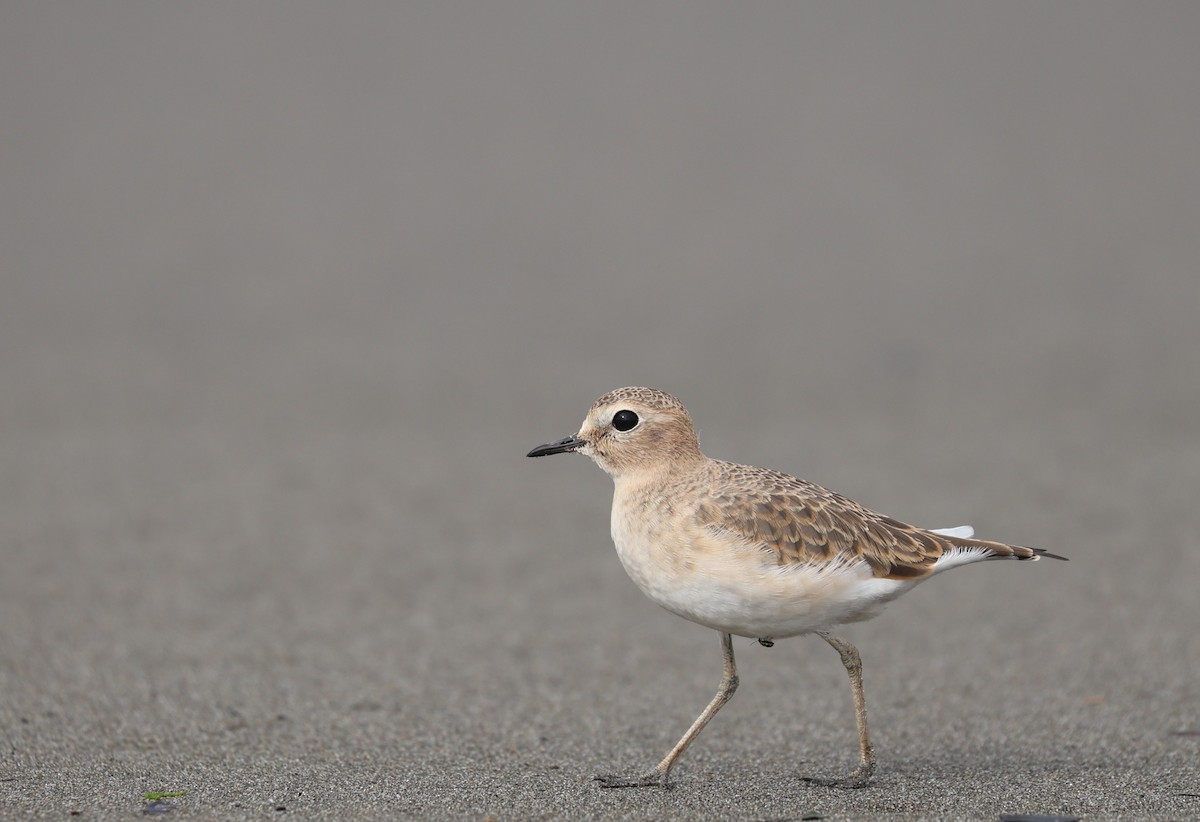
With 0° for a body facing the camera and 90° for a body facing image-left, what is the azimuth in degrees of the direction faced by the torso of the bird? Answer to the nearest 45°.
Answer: approximately 90°
